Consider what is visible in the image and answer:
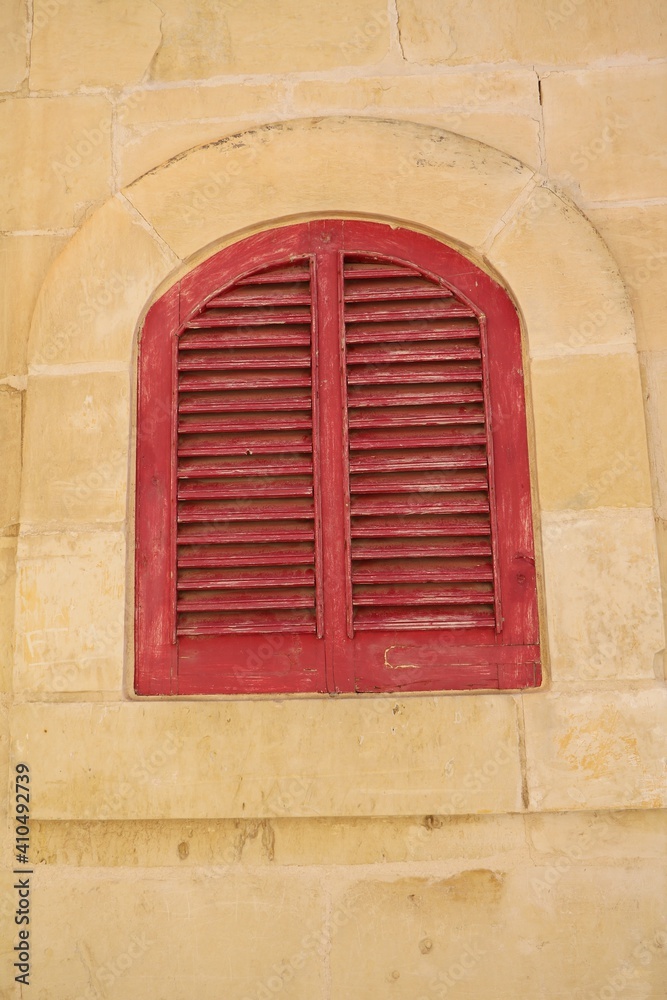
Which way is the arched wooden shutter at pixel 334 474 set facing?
toward the camera
